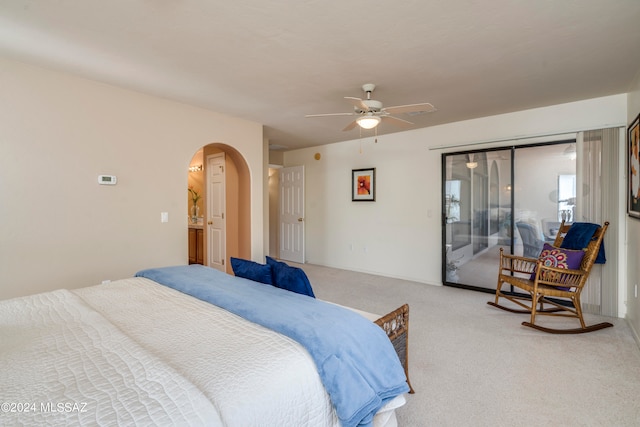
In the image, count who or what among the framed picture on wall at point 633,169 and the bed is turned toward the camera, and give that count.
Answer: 0

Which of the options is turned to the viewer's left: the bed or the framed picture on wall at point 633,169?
the framed picture on wall

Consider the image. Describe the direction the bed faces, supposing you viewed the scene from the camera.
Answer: facing away from the viewer and to the right of the viewer

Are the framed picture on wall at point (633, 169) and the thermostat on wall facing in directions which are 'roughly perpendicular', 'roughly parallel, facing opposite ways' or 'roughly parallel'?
roughly parallel, facing opposite ways

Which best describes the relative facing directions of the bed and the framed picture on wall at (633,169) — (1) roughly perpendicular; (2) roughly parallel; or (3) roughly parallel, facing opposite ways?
roughly perpendicular

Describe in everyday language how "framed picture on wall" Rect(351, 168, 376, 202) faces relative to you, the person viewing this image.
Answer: facing the viewer and to the left of the viewer

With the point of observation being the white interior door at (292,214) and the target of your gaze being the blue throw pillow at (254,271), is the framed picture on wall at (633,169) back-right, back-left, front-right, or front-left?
front-left

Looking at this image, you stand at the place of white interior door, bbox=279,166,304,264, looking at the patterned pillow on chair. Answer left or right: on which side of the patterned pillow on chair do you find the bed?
right

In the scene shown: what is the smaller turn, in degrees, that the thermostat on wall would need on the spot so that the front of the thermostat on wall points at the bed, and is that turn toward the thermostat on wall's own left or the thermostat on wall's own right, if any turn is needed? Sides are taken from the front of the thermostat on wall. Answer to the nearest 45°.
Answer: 0° — it already faces it

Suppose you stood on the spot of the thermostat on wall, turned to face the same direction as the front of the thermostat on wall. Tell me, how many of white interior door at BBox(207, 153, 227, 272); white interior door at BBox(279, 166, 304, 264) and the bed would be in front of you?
1

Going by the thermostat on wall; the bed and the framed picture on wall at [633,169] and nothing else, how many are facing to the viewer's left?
1

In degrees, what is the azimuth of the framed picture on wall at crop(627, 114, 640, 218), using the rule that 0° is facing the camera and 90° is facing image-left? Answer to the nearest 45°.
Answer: approximately 90°

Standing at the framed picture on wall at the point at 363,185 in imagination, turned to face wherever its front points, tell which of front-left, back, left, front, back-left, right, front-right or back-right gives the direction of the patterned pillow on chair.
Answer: left

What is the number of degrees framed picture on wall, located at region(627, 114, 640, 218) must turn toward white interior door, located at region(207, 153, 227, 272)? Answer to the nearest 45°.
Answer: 0° — it already faces it
